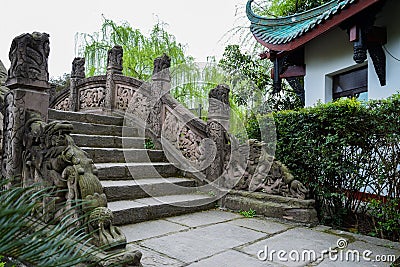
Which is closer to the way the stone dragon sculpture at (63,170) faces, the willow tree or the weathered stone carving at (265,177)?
the weathered stone carving

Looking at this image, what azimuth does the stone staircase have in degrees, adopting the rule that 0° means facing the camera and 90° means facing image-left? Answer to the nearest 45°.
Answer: approximately 315°

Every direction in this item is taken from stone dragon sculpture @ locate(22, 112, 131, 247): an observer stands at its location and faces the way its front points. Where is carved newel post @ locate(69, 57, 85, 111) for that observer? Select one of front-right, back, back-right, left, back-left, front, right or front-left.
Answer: back-left

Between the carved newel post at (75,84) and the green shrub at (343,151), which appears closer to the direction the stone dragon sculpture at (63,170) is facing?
the green shrub

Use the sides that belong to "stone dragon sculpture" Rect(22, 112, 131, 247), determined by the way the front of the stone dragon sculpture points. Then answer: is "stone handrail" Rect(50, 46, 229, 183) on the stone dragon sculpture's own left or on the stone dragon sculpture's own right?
on the stone dragon sculpture's own left

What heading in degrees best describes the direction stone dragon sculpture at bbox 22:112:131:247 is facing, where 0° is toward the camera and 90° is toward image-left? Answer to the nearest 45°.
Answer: approximately 315°
